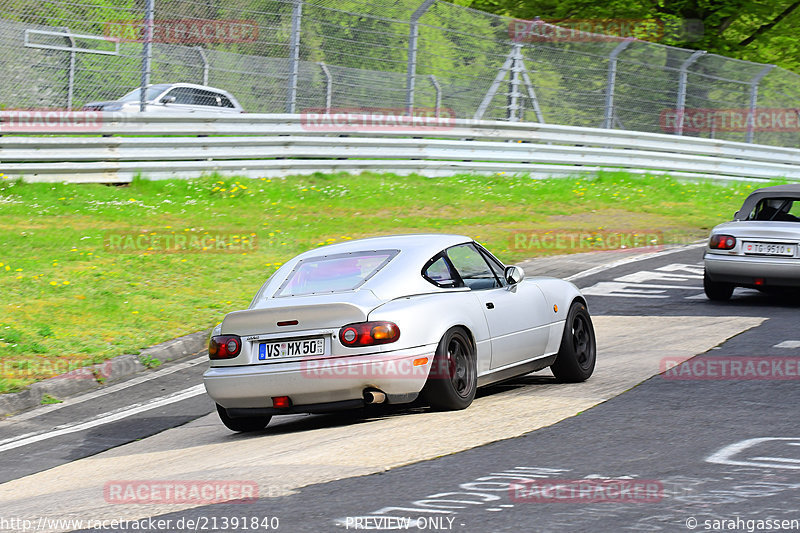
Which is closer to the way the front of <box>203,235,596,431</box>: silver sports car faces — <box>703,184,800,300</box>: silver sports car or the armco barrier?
the silver sports car

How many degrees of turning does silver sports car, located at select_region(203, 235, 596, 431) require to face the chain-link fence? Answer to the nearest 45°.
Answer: approximately 45° to its left

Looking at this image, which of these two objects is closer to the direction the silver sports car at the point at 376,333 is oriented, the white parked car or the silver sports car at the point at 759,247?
the silver sports car

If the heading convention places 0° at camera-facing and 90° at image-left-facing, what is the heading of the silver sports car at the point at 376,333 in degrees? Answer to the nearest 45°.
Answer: approximately 225°

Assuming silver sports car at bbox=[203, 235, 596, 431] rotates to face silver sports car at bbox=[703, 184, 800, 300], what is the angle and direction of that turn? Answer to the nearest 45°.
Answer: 0° — it already faces it

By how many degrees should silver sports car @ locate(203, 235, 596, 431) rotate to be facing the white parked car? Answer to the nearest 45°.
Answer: approximately 45° to its left

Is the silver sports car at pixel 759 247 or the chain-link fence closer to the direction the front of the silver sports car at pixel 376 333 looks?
the silver sports car
